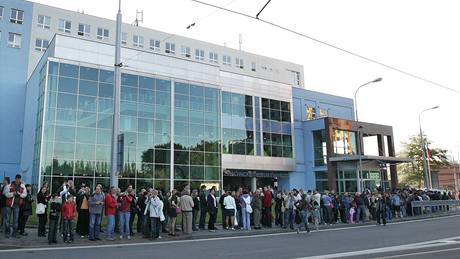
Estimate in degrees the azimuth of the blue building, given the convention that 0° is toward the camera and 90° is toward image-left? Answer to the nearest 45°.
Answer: approximately 315°

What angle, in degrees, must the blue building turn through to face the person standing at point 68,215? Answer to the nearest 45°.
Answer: approximately 45° to its right

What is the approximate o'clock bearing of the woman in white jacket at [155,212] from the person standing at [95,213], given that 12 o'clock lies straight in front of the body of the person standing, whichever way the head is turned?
The woman in white jacket is roughly at 10 o'clock from the person standing.

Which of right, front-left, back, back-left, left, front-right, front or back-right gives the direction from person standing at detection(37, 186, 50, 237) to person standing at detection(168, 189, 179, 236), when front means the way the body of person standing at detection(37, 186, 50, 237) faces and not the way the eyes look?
front-left

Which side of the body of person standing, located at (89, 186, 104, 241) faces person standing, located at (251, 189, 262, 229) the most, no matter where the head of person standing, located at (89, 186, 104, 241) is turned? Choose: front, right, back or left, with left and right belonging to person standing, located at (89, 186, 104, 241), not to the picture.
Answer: left

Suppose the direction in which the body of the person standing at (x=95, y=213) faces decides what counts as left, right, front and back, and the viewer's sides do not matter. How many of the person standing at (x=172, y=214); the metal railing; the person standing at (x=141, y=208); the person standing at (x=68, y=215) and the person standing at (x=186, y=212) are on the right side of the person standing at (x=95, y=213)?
1

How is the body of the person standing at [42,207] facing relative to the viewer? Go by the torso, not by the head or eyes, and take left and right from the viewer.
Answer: facing the viewer and to the right of the viewer
